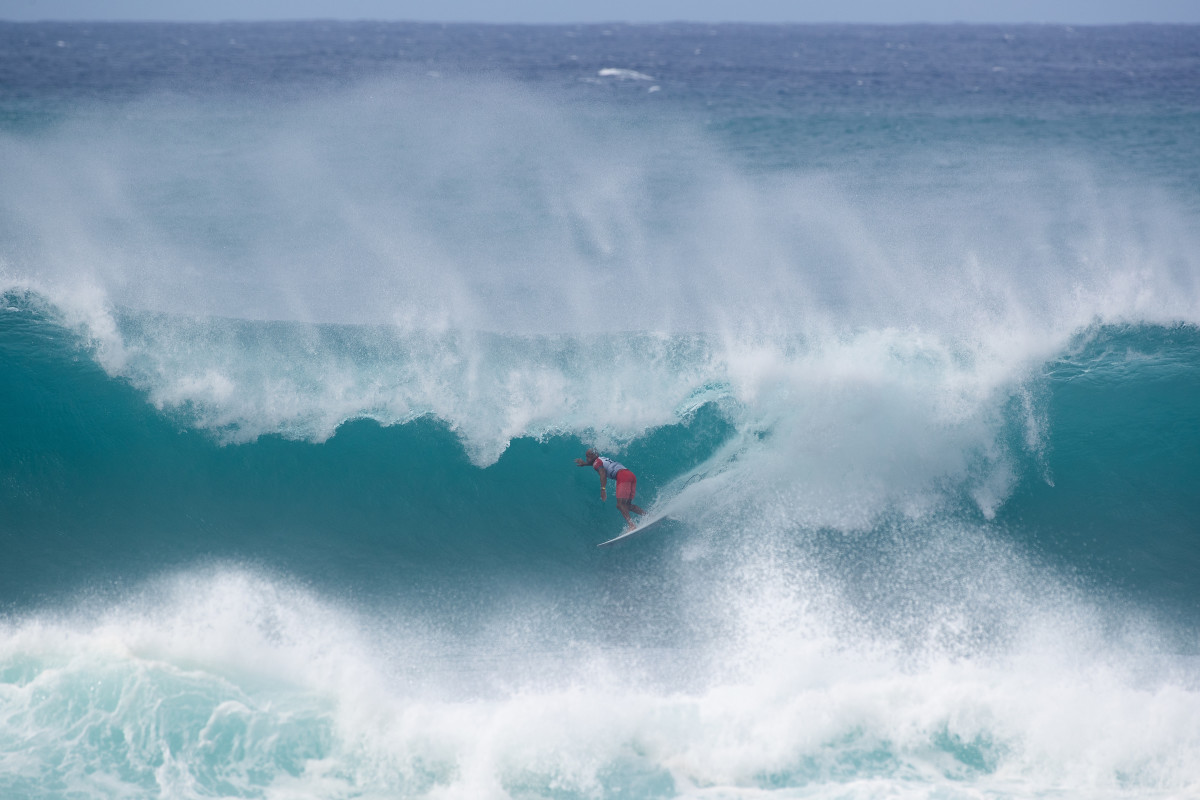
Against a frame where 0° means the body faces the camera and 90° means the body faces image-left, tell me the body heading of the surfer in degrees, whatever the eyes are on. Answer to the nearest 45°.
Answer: approximately 90°
